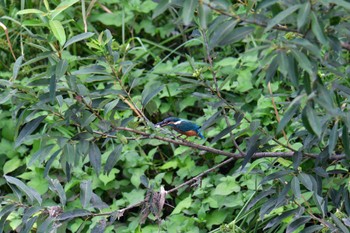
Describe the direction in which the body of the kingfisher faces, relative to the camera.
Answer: to the viewer's left
